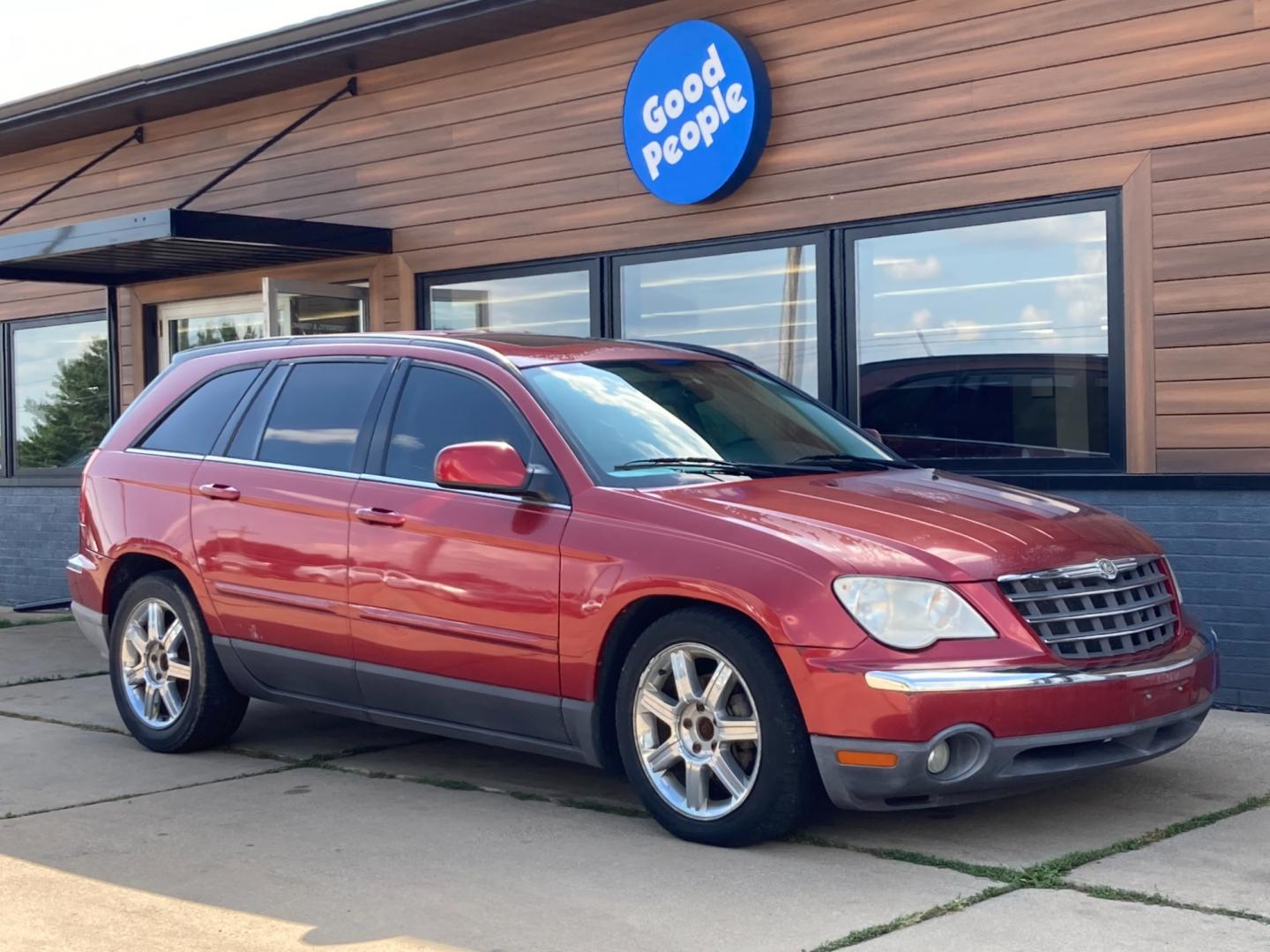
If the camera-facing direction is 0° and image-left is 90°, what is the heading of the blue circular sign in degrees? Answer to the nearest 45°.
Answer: approximately 45°

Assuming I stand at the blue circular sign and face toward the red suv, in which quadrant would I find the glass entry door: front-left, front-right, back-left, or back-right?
back-right

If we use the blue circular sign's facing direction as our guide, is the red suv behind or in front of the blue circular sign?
in front

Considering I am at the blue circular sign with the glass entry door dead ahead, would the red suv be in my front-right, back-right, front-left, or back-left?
back-left

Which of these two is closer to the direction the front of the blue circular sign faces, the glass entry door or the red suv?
the red suv

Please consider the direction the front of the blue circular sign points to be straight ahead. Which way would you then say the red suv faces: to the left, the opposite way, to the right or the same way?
to the left

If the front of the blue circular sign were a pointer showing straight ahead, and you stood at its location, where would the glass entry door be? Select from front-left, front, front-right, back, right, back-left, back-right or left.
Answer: right

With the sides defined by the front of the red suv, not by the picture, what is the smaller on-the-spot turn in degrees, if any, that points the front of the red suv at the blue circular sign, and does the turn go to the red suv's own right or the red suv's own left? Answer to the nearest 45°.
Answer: approximately 135° to the red suv's own left

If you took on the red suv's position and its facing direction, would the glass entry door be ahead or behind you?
behind

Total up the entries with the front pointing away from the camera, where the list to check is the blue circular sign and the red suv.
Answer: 0
